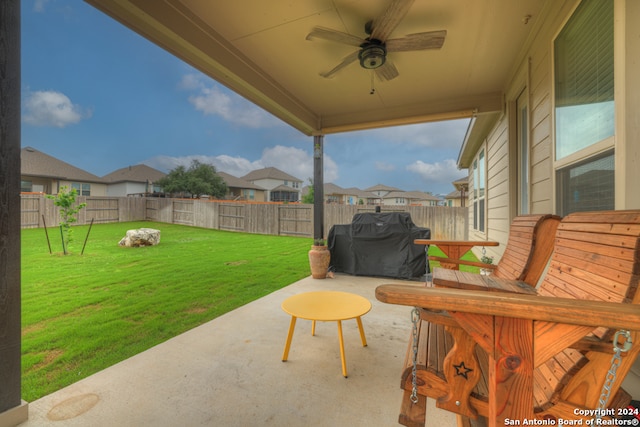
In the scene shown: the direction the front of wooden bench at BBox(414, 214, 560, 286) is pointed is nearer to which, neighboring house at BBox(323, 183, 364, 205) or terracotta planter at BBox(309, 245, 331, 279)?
the terracotta planter

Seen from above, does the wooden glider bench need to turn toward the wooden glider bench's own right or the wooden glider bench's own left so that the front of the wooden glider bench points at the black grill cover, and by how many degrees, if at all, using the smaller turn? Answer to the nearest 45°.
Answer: approximately 90° to the wooden glider bench's own right

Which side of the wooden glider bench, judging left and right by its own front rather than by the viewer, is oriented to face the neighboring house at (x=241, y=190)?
right

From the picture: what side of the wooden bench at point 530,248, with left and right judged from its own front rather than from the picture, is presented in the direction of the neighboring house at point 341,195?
right

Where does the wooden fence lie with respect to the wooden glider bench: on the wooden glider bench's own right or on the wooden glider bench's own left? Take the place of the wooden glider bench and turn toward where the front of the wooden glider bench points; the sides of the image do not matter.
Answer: on the wooden glider bench's own right

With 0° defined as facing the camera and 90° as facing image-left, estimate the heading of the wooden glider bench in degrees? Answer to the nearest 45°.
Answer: approximately 45°

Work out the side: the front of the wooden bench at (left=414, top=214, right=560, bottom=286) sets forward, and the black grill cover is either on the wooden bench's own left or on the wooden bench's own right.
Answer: on the wooden bench's own right
